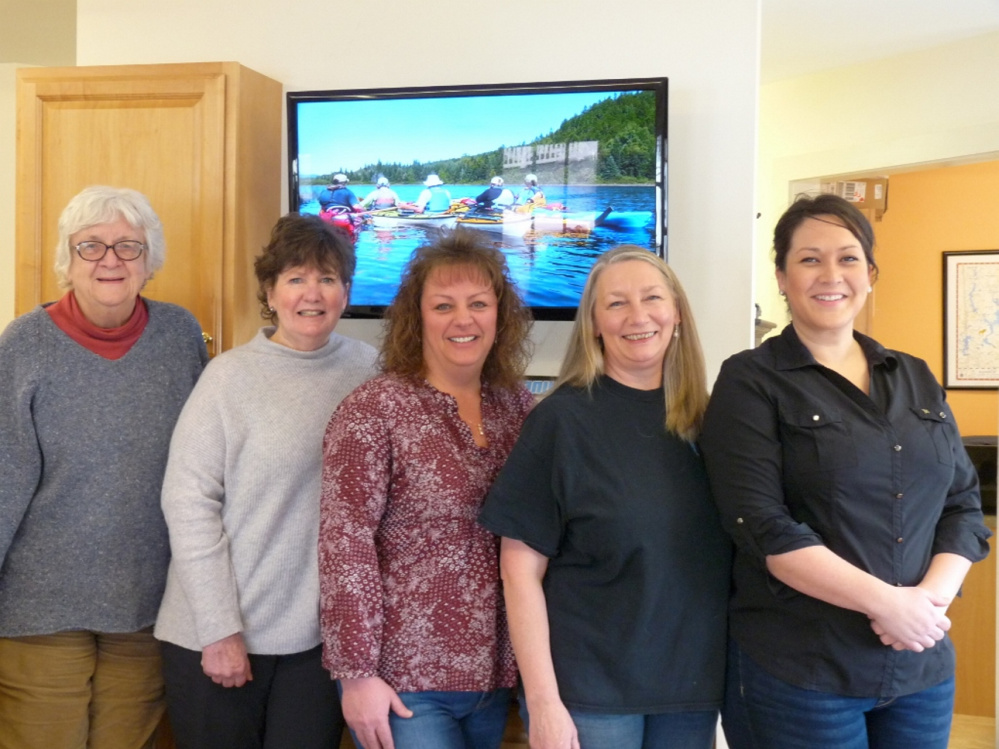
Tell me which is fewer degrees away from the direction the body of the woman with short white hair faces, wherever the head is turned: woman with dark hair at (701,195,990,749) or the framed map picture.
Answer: the woman with dark hair

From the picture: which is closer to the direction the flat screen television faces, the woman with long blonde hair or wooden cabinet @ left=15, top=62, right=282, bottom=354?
the woman with long blonde hair

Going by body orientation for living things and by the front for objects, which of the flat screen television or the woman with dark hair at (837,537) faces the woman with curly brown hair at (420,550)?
the flat screen television

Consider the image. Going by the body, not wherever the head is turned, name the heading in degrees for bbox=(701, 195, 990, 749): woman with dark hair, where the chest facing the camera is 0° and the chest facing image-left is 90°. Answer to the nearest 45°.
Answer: approximately 315°

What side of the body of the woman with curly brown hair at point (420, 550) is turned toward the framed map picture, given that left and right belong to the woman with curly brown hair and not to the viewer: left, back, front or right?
left

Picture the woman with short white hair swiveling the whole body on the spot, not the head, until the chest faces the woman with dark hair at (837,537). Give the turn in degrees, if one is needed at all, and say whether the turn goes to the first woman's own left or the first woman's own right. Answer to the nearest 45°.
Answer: approximately 45° to the first woman's own left
